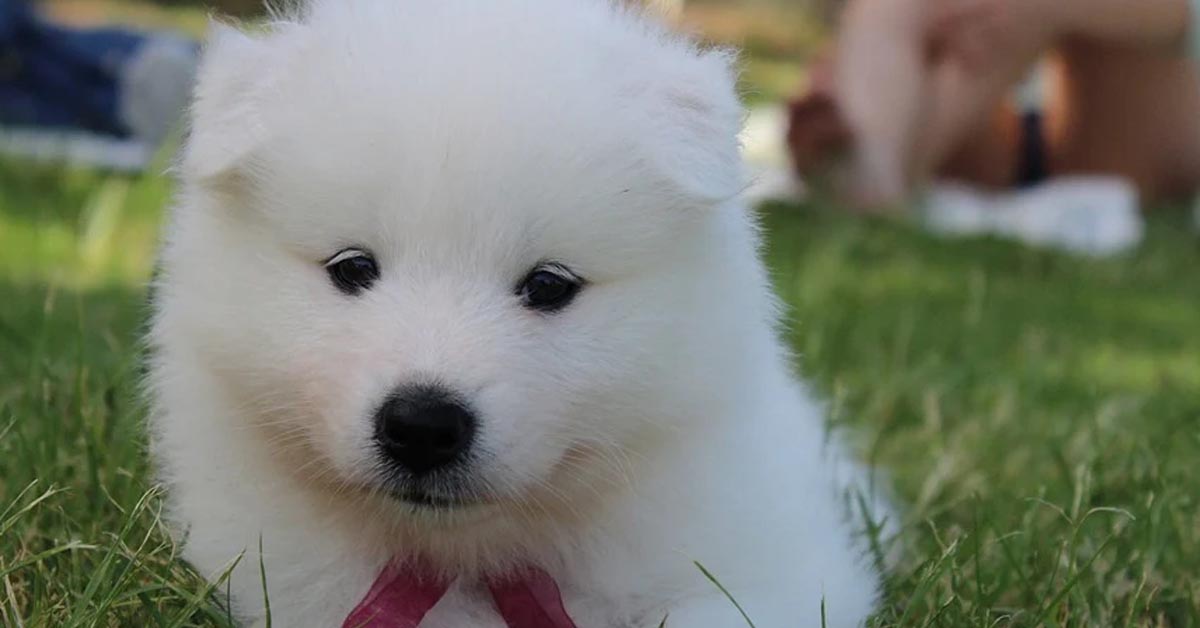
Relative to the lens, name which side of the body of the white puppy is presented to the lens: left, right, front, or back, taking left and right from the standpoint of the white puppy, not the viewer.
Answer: front
